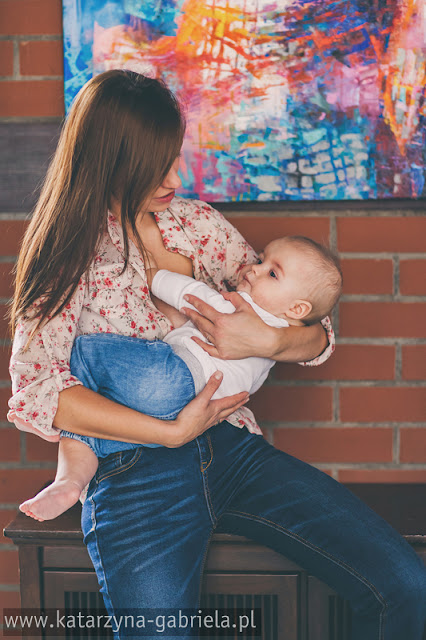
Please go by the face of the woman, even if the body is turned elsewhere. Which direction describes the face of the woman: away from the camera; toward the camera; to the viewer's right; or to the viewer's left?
to the viewer's right

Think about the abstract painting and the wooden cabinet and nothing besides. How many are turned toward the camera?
2

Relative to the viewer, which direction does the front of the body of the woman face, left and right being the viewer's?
facing the viewer and to the right of the viewer

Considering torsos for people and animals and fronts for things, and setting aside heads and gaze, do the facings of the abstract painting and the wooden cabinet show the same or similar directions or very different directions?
same or similar directions

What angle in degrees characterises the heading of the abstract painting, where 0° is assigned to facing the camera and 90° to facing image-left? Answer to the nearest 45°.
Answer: approximately 0°

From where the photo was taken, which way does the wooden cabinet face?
toward the camera
